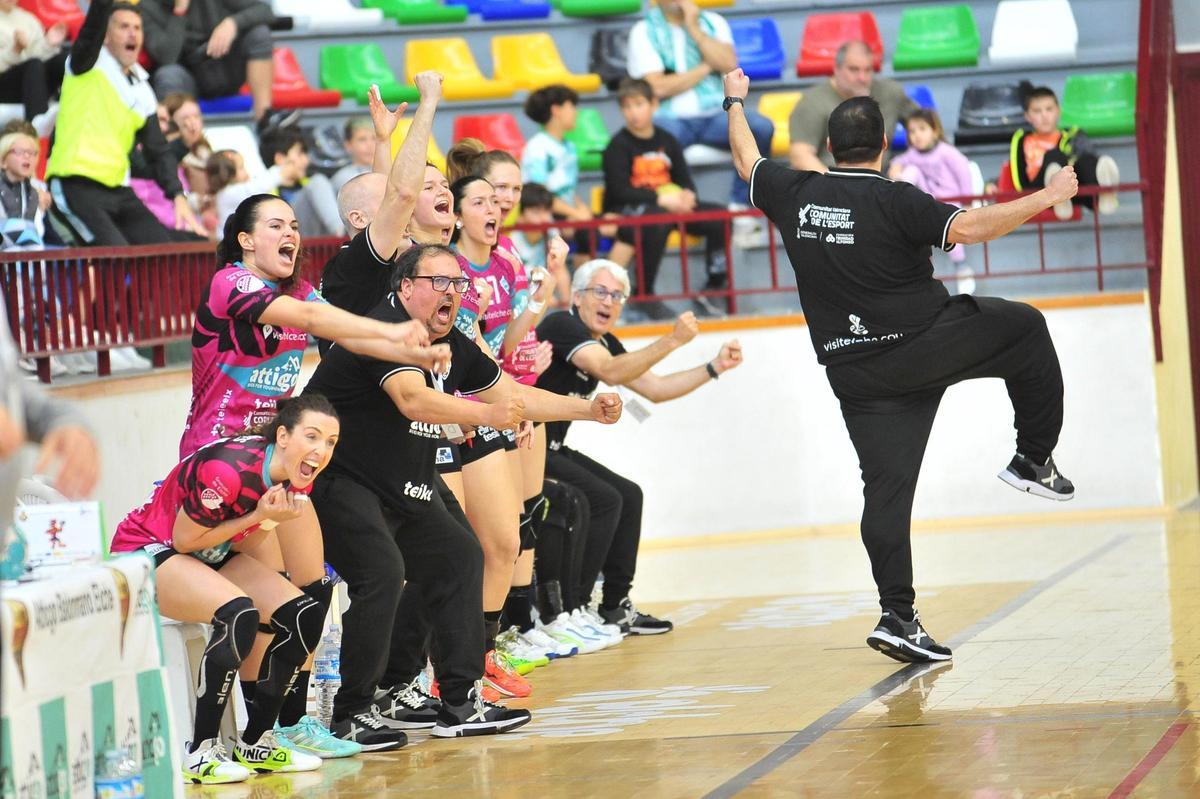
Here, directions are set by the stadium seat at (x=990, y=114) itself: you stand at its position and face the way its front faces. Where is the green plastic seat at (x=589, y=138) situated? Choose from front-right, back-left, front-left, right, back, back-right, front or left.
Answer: right

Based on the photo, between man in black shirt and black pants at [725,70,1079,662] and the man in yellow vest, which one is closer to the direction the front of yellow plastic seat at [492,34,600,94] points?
the man in black shirt and black pants

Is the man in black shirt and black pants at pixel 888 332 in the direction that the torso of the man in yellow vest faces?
yes

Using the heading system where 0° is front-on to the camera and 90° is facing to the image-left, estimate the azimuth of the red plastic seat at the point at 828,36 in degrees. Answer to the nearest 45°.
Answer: approximately 0°

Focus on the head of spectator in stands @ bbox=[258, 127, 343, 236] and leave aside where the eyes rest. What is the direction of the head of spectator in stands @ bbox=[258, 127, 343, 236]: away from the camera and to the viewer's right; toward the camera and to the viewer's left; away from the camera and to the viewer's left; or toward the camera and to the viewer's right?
toward the camera and to the viewer's right

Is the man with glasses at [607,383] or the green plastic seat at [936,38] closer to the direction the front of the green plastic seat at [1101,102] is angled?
the man with glasses

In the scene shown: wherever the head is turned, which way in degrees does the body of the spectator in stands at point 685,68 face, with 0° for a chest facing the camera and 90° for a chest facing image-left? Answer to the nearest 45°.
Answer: approximately 0°

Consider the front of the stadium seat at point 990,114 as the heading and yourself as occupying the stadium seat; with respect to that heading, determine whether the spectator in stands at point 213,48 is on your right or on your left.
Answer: on your right

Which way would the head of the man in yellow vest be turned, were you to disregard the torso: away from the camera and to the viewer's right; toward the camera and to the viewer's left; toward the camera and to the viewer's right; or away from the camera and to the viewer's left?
toward the camera and to the viewer's right

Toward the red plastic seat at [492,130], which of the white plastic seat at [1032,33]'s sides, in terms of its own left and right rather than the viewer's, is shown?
right
